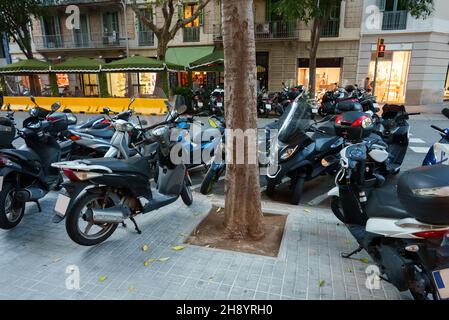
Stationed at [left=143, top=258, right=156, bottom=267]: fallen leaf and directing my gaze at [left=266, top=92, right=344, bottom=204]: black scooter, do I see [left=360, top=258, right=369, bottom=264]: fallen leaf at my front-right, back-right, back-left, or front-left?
front-right

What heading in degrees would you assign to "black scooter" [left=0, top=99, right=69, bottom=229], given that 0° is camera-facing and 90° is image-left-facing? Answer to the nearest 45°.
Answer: approximately 225°

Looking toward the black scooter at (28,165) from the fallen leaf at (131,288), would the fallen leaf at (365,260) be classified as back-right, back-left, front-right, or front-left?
back-right

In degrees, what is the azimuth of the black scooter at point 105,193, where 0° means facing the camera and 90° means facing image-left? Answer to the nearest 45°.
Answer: approximately 225°

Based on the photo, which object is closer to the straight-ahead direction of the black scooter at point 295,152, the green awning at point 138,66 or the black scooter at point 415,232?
the black scooter

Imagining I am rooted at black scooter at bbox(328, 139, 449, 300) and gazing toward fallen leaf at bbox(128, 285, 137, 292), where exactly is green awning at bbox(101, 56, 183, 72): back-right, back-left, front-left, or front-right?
front-right

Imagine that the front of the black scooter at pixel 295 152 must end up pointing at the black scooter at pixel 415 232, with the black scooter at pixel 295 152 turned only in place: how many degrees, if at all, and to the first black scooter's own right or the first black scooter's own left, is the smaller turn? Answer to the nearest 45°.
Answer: approximately 45° to the first black scooter's own left

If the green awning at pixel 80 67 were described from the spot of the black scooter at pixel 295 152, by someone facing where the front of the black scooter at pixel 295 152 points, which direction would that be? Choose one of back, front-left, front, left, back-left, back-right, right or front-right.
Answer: right

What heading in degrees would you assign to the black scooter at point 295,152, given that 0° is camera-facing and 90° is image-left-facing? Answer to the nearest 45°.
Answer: approximately 45°

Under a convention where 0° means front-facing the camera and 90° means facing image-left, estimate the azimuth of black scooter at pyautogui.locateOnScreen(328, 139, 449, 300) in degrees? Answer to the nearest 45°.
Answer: approximately 135°

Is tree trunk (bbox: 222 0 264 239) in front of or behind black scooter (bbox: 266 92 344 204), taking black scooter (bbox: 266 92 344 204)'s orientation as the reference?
in front

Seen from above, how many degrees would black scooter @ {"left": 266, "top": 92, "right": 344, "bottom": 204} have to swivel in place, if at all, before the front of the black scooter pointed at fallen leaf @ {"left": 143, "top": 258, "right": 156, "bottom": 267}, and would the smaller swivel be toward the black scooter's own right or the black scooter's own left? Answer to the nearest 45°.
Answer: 0° — it already faces it
